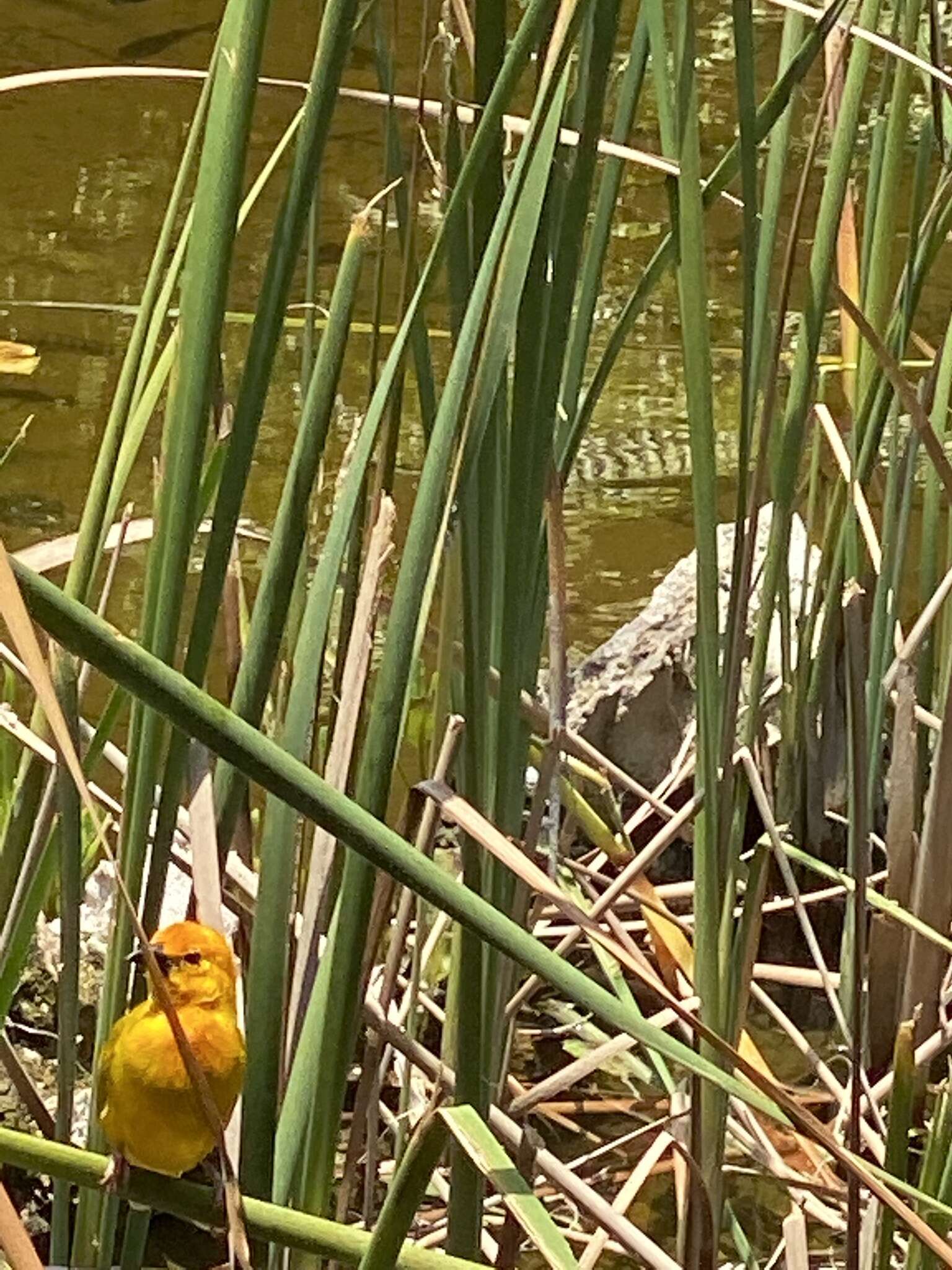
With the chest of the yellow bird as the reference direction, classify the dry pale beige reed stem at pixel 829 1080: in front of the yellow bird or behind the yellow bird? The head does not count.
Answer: behind

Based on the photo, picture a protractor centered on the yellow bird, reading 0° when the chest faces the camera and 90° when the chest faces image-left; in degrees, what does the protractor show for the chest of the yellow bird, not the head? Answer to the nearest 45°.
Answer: approximately 45°
